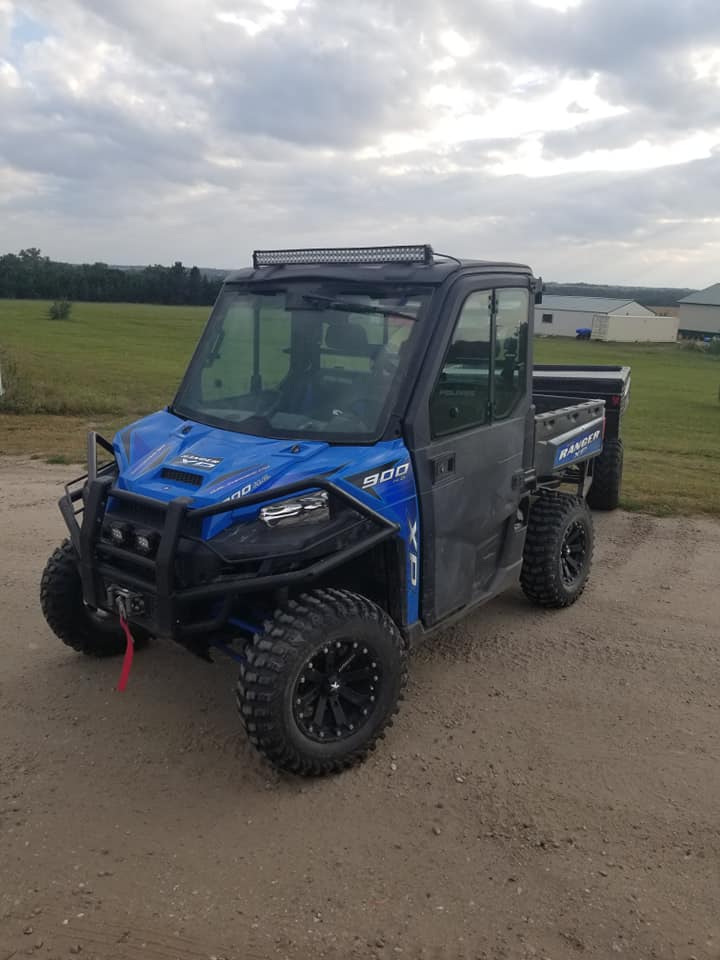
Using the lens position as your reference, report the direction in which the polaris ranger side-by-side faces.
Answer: facing the viewer and to the left of the viewer
